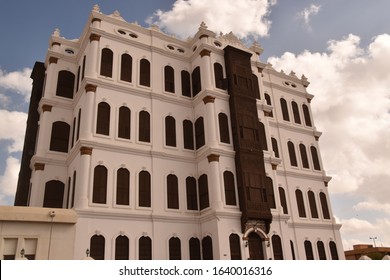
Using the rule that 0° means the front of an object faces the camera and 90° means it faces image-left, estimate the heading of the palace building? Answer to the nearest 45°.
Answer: approximately 315°
